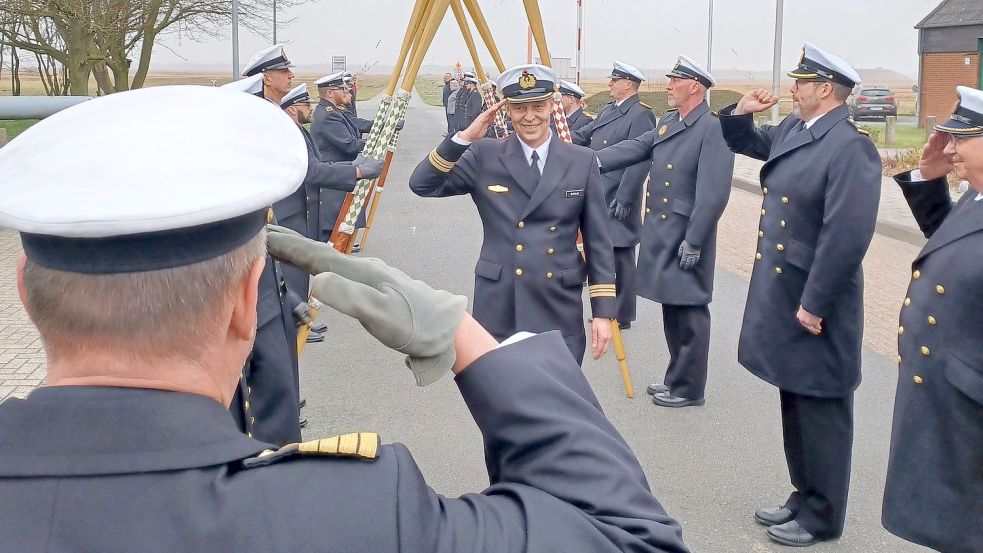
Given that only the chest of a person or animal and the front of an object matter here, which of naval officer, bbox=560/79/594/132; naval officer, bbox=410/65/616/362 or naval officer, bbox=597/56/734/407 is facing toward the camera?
naval officer, bbox=410/65/616/362

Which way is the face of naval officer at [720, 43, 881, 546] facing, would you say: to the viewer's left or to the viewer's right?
to the viewer's left

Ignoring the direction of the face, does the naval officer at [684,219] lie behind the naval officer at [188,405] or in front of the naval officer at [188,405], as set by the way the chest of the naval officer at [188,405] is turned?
in front

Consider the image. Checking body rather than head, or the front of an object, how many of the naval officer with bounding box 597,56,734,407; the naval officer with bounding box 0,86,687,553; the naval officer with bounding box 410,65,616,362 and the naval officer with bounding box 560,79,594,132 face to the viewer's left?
2

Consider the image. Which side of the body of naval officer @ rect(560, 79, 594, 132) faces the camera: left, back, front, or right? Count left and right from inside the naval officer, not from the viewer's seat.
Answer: left

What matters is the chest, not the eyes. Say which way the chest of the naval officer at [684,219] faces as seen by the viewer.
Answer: to the viewer's left

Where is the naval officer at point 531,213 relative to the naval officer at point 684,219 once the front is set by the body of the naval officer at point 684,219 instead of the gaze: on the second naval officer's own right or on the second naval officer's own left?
on the second naval officer's own left

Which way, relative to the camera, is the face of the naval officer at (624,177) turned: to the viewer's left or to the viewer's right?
to the viewer's left

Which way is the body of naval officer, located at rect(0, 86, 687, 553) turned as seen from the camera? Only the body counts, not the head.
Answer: away from the camera

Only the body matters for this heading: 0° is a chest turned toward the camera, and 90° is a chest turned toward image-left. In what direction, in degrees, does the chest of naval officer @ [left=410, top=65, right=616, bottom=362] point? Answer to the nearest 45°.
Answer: approximately 0°

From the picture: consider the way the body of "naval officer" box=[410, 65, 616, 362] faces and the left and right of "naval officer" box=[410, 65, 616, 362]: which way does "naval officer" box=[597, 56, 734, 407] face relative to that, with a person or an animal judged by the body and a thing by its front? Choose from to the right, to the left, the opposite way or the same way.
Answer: to the right

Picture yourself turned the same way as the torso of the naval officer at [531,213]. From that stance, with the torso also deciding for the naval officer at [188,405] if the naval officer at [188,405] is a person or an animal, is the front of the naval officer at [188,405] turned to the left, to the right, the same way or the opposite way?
the opposite way

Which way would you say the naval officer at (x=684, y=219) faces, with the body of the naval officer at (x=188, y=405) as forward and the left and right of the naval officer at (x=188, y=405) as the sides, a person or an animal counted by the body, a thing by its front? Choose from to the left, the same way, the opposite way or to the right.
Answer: to the left

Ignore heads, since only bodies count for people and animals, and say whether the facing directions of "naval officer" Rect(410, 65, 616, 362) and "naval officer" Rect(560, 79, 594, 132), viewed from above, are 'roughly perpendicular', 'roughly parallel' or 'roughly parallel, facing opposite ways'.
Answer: roughly perpendicular
